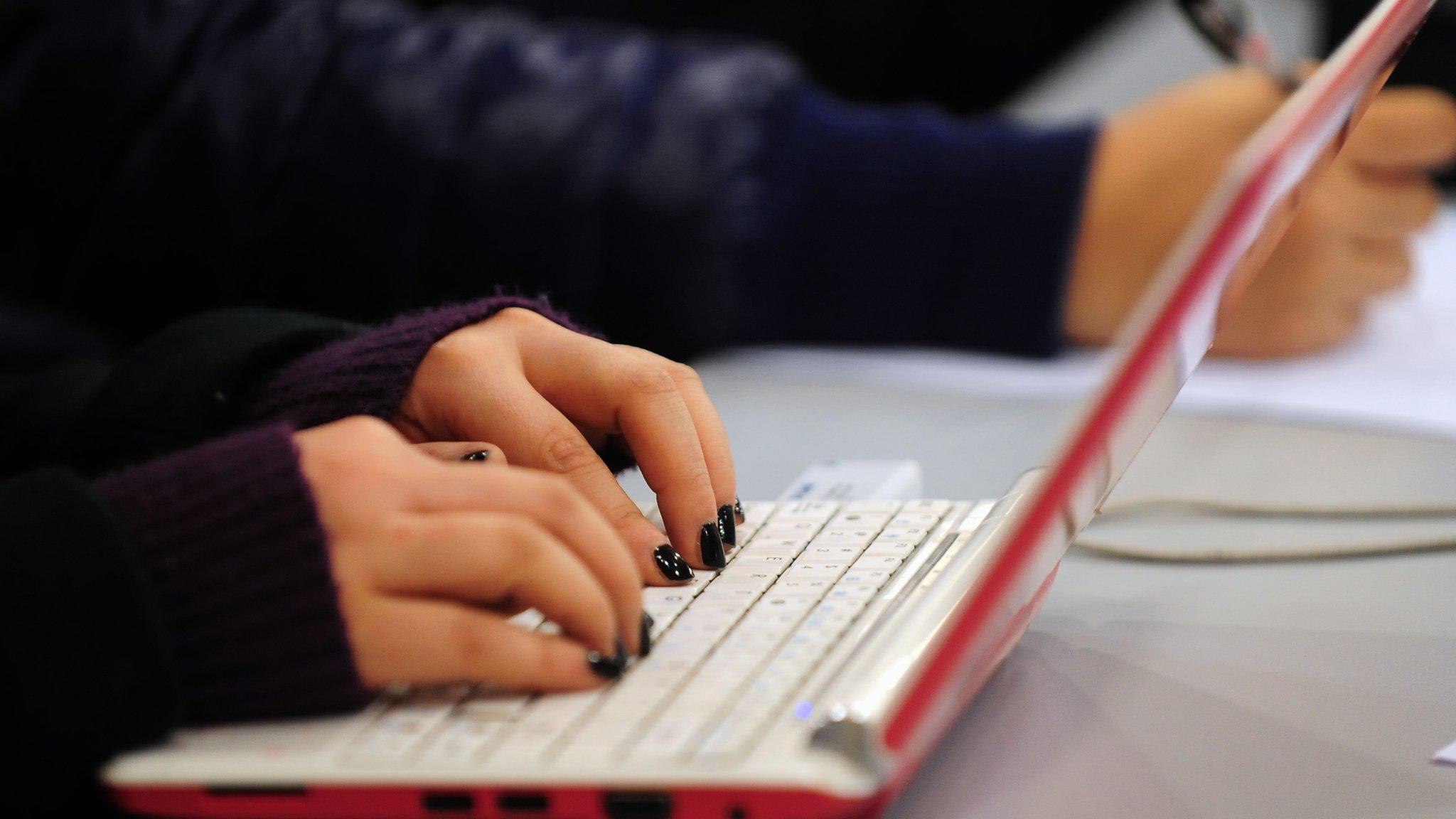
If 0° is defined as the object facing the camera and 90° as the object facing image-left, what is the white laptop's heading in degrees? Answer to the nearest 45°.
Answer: approximately 90°
